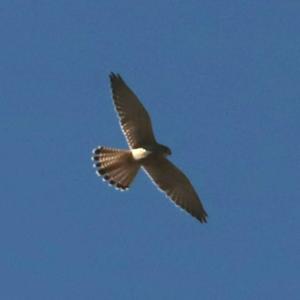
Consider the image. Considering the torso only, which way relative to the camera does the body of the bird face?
to the viewer's right
